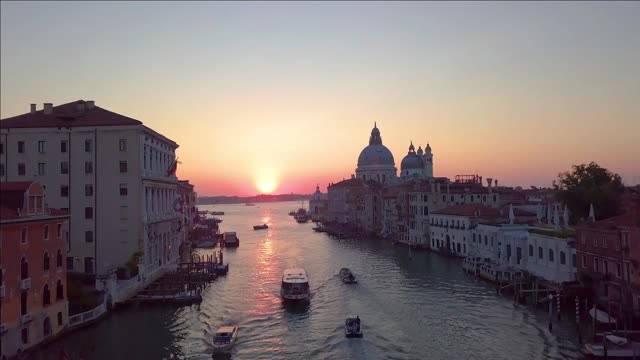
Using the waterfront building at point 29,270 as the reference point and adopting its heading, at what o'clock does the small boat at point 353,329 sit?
The small boat is roughly at 11 o'clock from the waterfront building.

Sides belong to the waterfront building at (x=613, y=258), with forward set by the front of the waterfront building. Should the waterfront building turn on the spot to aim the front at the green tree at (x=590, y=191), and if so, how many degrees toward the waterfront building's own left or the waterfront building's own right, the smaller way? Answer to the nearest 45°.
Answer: approximately 135° to the waterfront building's own right

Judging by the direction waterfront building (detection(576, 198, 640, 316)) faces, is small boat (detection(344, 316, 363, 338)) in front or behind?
in front

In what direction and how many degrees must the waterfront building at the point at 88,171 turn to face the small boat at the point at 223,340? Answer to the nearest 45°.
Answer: approximately 90° to its right

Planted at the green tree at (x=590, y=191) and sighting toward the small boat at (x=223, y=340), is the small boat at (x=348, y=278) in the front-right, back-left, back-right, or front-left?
front-right

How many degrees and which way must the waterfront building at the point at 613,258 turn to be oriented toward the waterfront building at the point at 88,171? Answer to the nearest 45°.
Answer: approximately 45° to its right

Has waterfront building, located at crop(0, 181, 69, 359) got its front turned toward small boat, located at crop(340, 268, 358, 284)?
no

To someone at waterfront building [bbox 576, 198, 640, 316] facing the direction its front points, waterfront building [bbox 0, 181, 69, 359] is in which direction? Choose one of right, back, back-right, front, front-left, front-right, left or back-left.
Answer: front

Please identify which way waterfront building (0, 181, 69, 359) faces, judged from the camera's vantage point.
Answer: facing the viewer and to the right of the viewer

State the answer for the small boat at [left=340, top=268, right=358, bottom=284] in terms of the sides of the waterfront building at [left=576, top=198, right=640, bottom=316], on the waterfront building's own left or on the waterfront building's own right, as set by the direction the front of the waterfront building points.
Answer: on the waterfront building's own right

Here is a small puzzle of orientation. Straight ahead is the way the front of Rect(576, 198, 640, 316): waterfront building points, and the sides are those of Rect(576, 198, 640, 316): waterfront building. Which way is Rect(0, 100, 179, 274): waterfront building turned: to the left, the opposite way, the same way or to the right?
the opposite way

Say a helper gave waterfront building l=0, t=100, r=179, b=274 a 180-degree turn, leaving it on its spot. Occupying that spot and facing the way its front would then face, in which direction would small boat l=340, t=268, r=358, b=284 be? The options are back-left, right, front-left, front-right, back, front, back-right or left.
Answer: back

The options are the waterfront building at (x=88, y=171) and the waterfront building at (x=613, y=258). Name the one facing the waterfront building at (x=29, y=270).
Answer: the waterfront building at (x=613, y=258)

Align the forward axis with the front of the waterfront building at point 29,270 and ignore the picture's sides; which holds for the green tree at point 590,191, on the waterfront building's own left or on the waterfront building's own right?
on the waterfront building's own left

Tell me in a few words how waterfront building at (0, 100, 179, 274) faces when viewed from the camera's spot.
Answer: facing to the right of the viewer

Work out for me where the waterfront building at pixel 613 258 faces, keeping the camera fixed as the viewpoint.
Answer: facing the viewer and to the left of the viewer

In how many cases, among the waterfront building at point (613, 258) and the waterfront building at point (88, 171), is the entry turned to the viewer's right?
1

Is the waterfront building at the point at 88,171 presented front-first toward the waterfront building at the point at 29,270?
no
